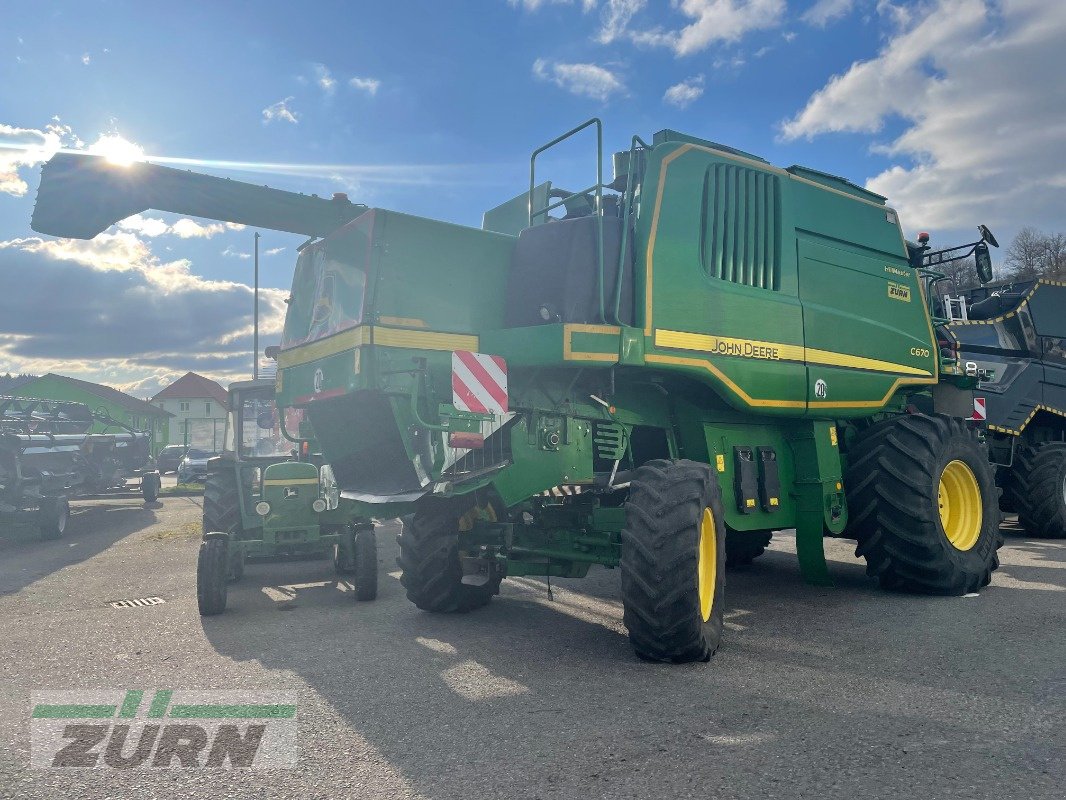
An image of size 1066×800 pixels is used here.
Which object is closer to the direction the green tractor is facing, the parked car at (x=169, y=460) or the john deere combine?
the john deere combine

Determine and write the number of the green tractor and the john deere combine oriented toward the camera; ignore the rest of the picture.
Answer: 1

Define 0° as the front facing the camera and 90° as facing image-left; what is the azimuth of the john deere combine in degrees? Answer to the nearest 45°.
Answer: approximately 225°

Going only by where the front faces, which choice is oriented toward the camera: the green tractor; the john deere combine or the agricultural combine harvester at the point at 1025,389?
the green tractor

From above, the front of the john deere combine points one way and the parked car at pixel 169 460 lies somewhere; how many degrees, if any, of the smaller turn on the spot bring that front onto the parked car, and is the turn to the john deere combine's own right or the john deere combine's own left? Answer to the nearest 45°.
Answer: approximately 90° to the john deere combine's own left

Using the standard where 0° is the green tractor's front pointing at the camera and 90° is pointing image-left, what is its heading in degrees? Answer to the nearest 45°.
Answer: approximately 0°

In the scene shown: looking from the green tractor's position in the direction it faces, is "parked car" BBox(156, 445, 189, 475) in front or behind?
behind
